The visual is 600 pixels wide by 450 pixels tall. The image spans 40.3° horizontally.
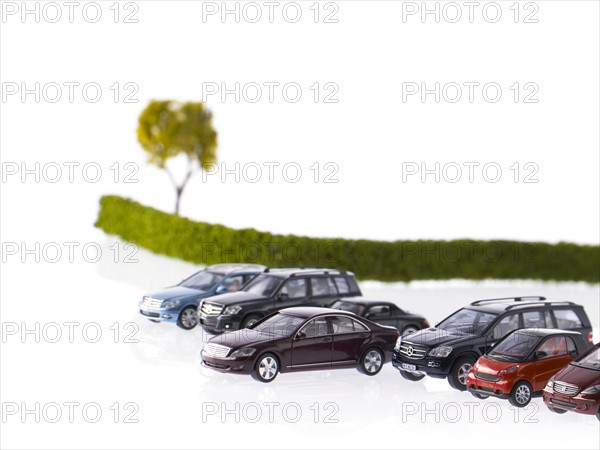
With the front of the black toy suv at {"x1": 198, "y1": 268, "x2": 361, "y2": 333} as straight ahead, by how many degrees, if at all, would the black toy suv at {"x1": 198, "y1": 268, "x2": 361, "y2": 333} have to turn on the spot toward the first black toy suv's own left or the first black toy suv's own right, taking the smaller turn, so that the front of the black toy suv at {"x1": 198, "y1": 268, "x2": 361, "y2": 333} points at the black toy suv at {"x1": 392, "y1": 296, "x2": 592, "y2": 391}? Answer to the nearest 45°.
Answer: approximately 90° to the first black toy suv's own left

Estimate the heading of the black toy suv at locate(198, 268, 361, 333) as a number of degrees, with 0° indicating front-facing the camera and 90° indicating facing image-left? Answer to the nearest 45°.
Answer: approximately 45°

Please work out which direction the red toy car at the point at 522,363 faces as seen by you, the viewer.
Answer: facing the viewer and to the left of the viewer
